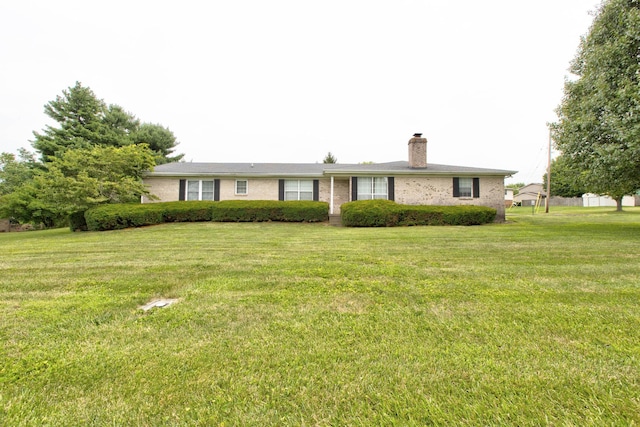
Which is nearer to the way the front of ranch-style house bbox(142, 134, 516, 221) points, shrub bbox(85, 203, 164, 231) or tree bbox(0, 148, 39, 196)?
the shrub

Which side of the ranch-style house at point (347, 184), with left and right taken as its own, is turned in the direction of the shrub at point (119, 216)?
right

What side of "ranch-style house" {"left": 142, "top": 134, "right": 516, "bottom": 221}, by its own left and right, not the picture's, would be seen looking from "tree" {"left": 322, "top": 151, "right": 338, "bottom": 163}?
back

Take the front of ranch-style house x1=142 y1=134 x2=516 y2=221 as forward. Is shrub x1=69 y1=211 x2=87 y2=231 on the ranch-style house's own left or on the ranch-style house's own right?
on the ranch-style house's own right

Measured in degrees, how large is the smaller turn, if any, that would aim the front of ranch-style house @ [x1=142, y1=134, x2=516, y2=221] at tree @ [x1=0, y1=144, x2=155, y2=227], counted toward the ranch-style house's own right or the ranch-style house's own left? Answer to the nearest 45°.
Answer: approximately 90° to the ranch-style house's own right

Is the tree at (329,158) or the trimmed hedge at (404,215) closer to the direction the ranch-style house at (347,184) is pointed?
the trimmed hedge

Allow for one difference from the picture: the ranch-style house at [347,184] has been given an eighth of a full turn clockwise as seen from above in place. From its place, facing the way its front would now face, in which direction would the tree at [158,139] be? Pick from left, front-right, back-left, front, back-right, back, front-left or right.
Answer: right

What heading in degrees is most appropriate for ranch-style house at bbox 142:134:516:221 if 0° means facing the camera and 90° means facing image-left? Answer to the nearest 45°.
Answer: approximately 0°
